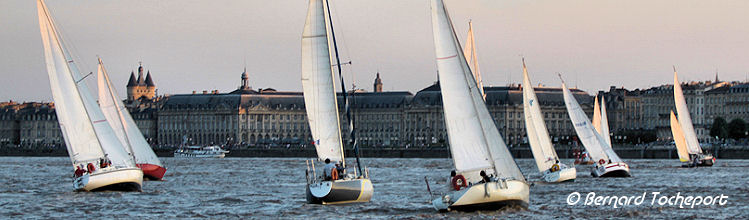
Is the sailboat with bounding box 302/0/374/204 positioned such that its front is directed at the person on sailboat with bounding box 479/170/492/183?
no

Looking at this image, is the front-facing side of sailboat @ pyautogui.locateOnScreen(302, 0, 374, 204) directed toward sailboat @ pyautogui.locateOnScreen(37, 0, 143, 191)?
no

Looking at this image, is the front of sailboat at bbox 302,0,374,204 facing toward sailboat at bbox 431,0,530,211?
no
